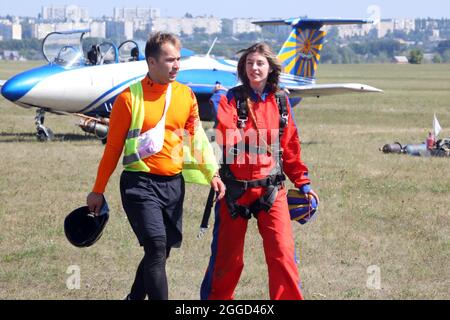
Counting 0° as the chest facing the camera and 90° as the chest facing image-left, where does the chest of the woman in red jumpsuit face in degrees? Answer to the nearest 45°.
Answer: approximately 0°
